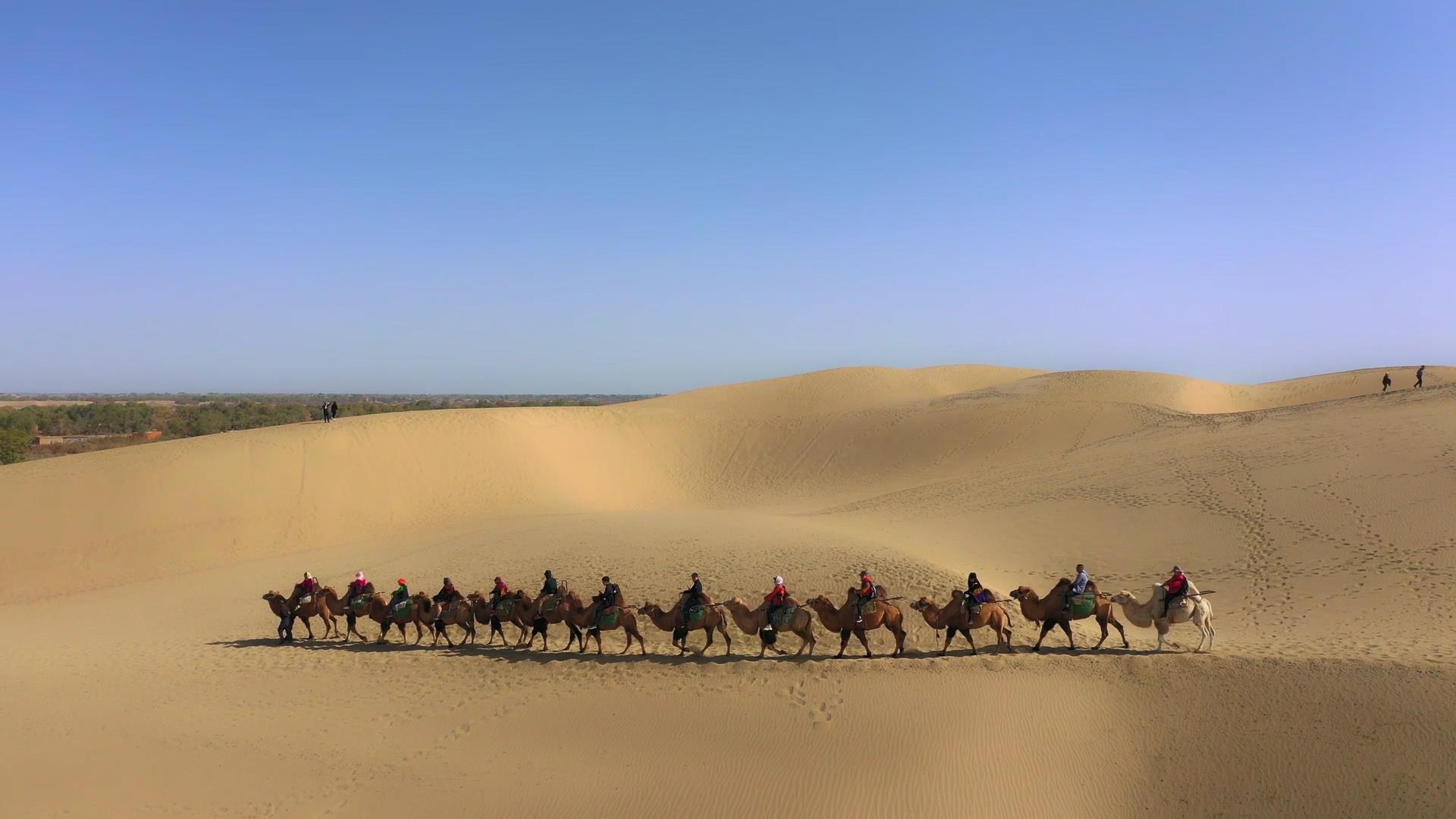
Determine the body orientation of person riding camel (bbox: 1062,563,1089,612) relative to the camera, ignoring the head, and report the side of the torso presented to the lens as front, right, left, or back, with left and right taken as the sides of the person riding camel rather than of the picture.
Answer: left

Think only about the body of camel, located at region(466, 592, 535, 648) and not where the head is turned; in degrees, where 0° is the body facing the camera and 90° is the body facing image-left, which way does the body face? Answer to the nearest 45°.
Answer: approximately 90°

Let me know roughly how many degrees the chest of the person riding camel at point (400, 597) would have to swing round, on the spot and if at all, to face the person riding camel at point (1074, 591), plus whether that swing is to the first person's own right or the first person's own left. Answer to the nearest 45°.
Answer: approximately 135° to the first person's own left

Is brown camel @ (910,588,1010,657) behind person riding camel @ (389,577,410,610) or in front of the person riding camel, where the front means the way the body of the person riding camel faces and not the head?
behind

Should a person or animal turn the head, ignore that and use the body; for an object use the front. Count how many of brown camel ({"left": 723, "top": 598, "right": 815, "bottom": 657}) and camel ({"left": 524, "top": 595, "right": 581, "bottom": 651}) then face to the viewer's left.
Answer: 2

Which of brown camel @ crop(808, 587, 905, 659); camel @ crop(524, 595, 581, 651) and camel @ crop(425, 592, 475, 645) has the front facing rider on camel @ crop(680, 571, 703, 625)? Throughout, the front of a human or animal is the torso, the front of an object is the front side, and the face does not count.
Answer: the brown camel

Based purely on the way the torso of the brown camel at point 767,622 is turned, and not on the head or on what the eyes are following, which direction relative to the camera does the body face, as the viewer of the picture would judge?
to the viewer's left

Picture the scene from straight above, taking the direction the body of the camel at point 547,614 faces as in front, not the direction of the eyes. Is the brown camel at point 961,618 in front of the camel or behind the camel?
behind

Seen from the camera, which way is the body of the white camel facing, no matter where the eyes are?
to the viewer's left

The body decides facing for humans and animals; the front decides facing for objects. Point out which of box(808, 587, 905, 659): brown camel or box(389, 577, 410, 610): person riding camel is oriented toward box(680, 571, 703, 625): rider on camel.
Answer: the brown camel

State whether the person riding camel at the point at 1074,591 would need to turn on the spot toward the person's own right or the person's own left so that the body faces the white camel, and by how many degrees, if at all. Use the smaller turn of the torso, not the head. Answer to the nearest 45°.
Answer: approximately 180°

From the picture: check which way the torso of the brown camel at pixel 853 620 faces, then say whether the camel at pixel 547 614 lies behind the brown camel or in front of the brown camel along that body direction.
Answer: in front

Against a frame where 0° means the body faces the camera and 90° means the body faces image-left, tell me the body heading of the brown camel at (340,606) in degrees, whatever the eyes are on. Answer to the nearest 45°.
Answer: approximately 90°

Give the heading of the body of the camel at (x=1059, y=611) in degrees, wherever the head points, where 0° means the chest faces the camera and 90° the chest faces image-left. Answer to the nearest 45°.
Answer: approximately 90°

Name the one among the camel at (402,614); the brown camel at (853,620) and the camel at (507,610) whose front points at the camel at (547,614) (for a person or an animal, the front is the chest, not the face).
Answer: the brown camel

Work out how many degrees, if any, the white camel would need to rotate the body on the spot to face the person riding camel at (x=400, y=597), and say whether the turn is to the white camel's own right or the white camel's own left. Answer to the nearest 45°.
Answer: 0° — it already faces them

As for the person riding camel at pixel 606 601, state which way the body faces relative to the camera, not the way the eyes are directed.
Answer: to the viewer's left

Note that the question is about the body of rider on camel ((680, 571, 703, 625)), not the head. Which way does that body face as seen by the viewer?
to the viewer's left

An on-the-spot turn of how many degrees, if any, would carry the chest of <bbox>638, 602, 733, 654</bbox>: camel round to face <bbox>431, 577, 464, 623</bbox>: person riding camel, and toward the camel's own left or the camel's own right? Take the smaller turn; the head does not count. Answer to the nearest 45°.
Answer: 0° — it already faces them

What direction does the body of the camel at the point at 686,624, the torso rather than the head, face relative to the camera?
to the viewer's left

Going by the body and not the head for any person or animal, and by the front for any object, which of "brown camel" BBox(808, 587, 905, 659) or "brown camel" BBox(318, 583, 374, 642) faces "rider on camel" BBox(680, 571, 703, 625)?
"brown camel" BBox(808, 587, 905, 659)

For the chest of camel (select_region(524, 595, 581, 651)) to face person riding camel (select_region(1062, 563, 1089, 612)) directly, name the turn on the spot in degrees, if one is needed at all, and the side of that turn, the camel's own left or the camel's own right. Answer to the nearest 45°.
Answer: approximately 180°

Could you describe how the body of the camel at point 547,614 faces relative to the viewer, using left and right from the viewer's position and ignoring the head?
facing to the left of the viewer
